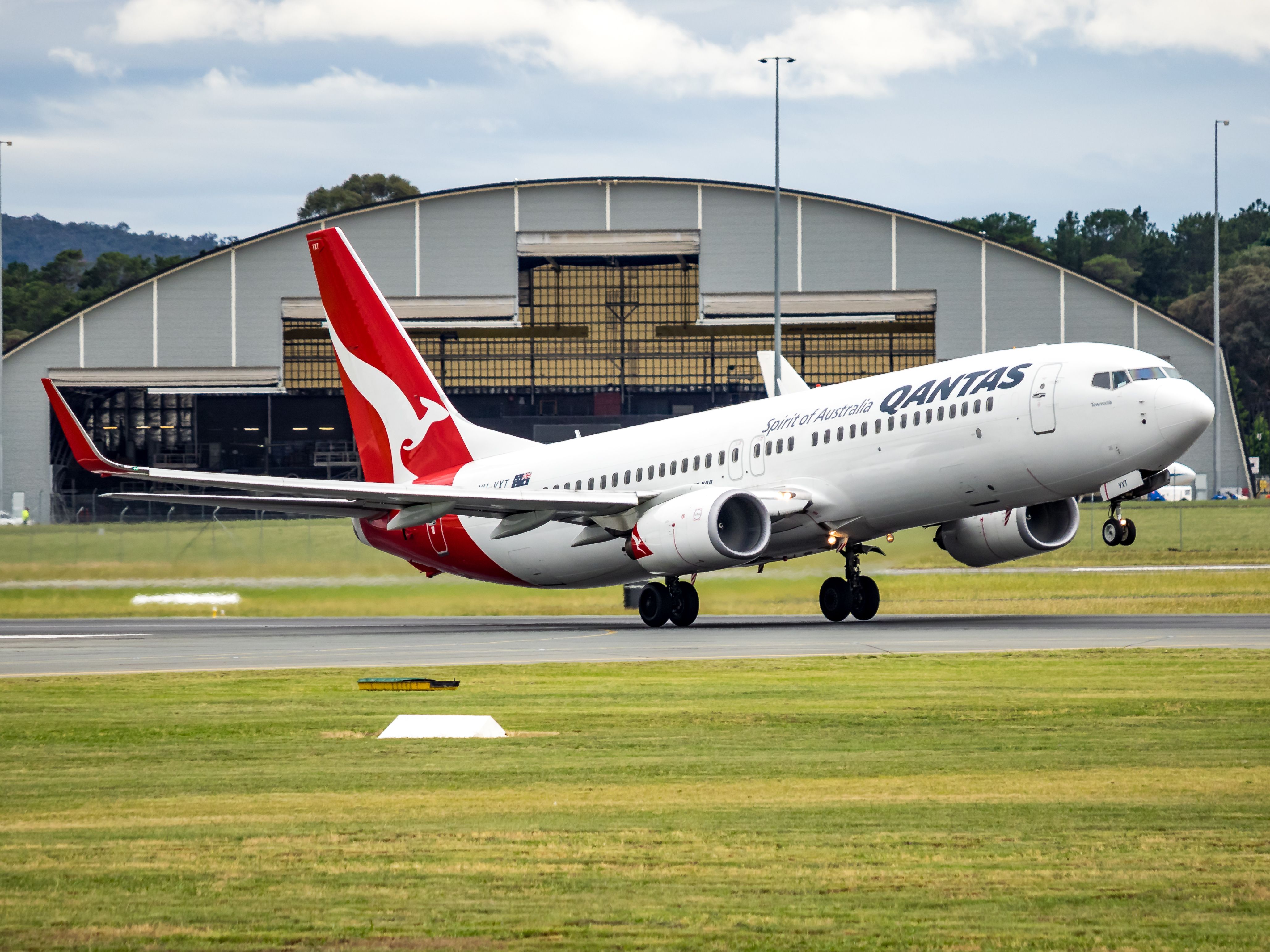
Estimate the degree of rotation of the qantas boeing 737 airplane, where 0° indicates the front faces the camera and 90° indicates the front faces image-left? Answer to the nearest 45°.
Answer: approximately 315°

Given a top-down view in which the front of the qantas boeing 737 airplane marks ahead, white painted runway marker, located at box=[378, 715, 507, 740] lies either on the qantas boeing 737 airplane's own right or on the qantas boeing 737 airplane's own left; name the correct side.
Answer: on the qantas boeing 737 airplane's own right
